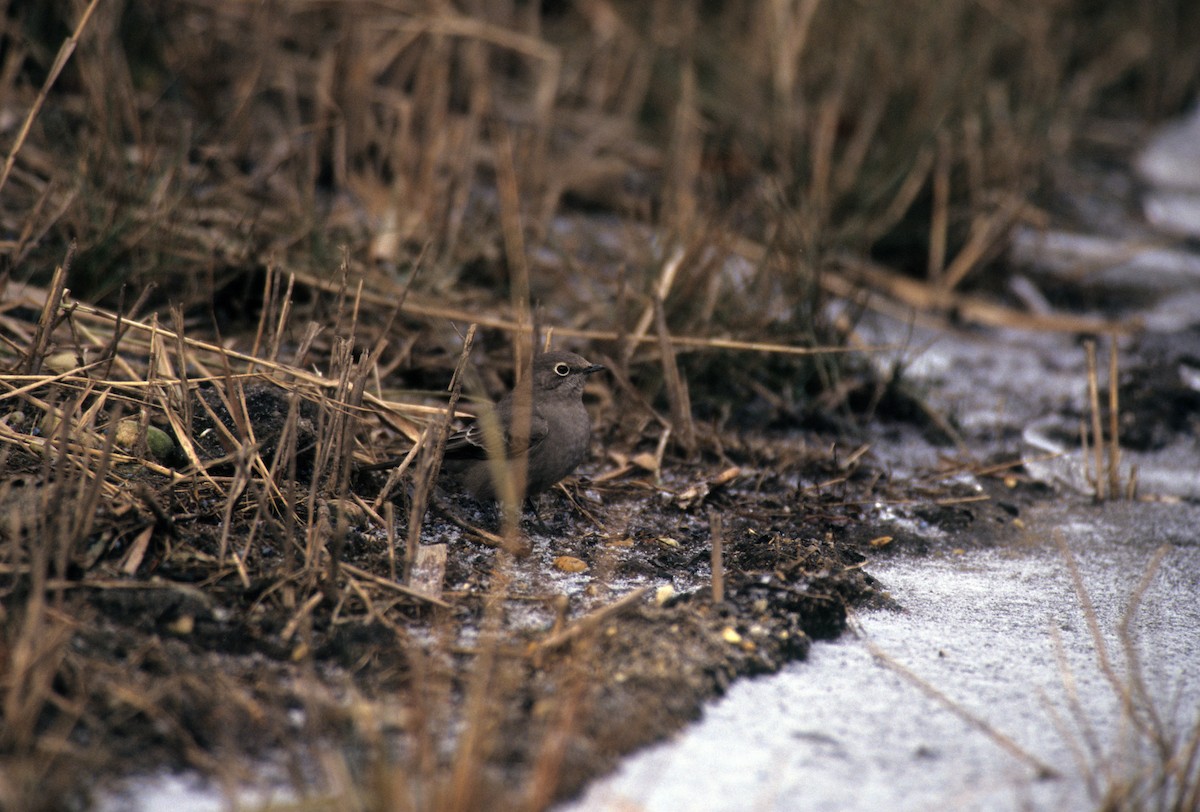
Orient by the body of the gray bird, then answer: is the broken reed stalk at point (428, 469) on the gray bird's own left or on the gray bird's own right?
on the gray bird's own right

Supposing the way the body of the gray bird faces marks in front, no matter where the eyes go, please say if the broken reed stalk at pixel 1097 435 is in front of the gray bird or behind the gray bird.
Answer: in front

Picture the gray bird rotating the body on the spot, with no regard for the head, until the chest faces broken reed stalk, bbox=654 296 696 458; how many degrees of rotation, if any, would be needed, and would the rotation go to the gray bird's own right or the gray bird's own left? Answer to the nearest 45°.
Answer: approximately 45° to the gray bird's own left

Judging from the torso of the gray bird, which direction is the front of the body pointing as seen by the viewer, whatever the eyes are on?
to the viewer's right

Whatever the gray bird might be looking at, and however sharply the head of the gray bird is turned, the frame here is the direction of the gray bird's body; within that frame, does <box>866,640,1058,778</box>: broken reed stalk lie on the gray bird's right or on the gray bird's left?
on the gray bird's right
